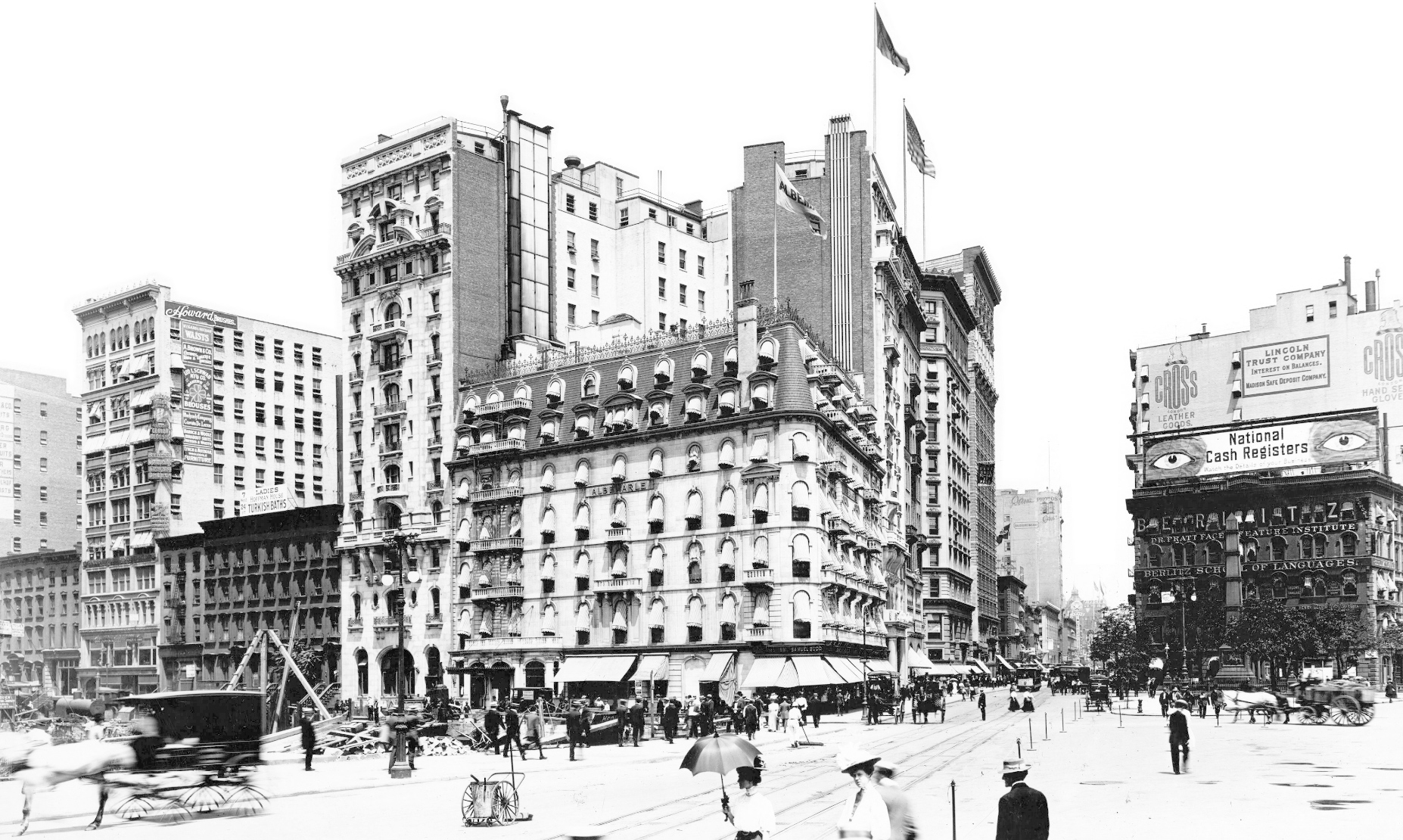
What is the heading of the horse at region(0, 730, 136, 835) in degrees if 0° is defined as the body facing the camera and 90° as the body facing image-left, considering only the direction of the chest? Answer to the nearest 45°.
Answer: approximately 90°

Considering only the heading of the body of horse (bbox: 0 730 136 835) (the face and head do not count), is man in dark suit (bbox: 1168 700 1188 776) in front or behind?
behind

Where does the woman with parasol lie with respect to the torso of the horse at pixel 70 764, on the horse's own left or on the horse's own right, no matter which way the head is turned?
on the horse's own left

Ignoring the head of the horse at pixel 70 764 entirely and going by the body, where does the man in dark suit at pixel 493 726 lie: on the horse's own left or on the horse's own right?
on the horse's own right
